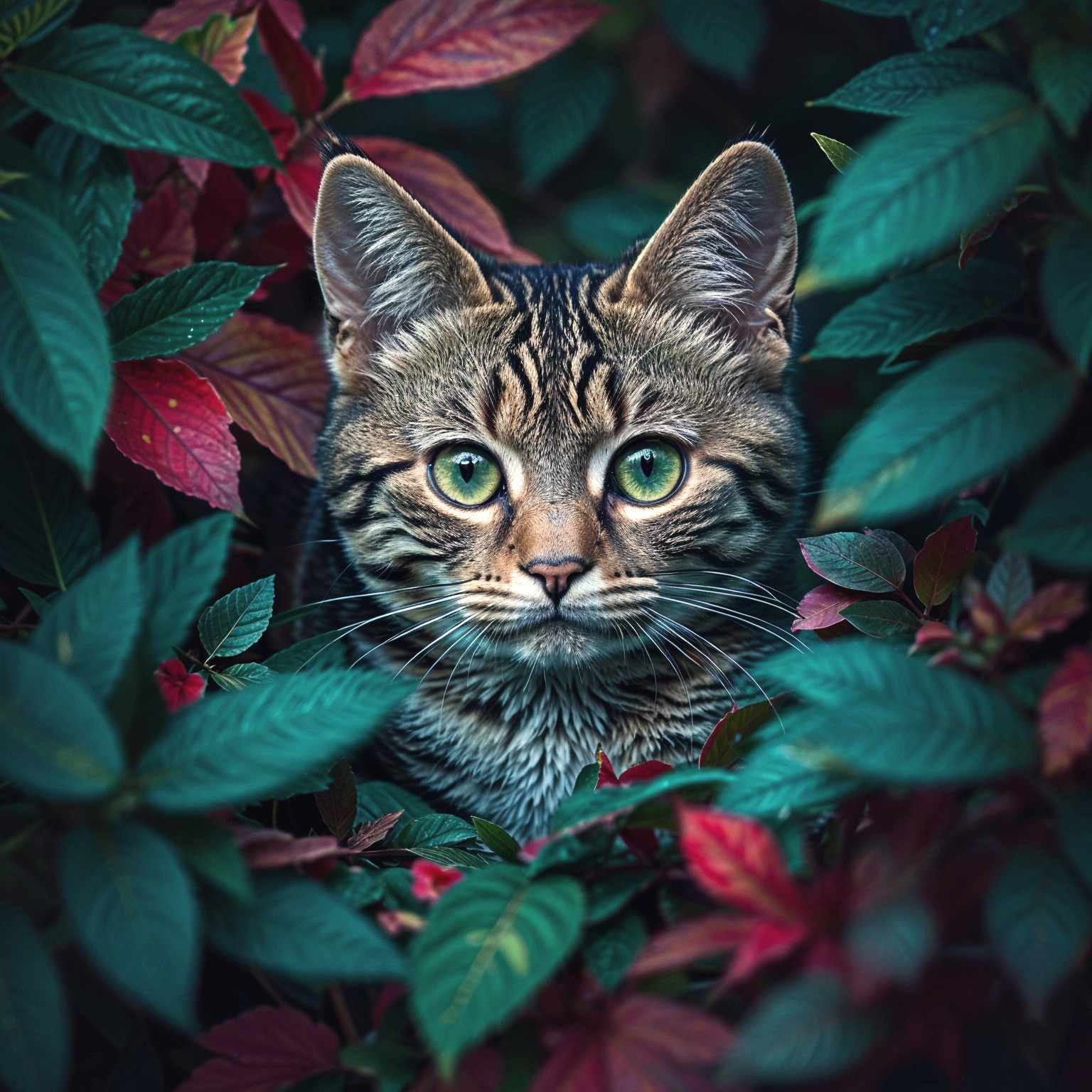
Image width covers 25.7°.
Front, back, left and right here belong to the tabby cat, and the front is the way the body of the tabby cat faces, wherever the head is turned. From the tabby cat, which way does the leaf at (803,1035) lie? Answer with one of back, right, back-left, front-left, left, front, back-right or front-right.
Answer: front

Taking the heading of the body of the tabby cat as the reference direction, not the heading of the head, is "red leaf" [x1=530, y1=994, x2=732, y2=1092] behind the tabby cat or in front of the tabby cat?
in front

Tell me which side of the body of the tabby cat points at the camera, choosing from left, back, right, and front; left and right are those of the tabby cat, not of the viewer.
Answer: front

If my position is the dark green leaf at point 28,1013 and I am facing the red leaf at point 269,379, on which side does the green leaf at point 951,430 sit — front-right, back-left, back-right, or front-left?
front-right

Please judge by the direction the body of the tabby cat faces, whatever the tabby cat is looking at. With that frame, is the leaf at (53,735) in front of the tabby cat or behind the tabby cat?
in front

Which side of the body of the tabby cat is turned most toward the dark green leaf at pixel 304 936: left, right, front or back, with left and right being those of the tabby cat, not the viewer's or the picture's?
front

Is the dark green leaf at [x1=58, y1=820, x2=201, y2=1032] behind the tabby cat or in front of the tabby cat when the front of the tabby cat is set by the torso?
in front

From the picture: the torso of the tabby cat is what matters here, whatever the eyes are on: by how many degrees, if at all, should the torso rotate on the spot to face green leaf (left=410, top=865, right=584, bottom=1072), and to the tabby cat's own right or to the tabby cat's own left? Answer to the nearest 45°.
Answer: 0° — it already faces it
